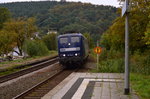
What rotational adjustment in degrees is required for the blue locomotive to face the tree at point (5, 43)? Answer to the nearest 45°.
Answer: approximately 135° to its right

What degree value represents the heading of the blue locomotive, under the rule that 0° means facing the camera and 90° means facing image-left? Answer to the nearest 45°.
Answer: approximately 0°
